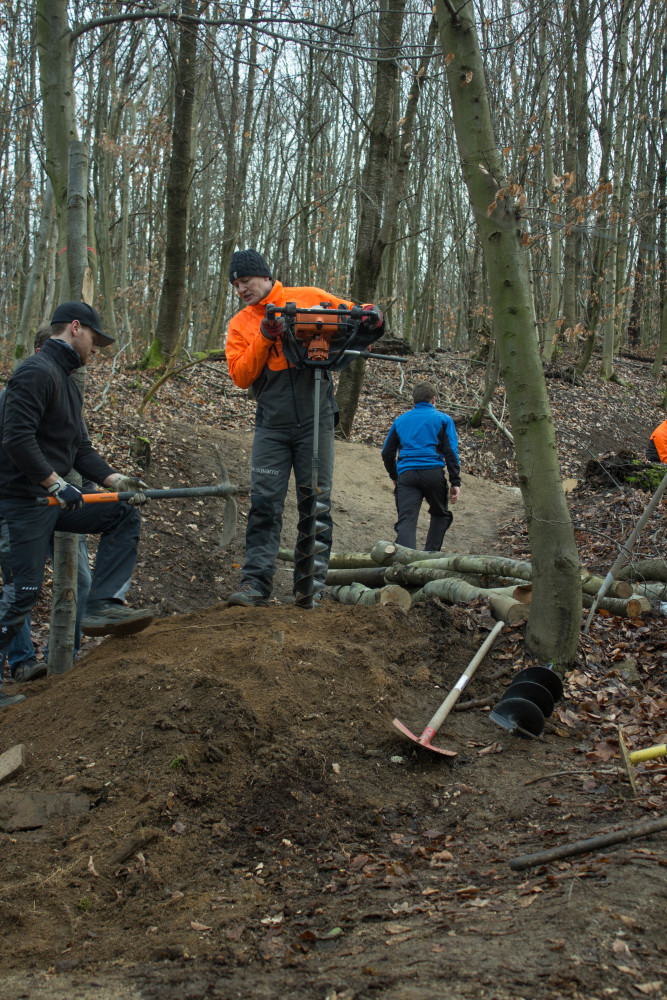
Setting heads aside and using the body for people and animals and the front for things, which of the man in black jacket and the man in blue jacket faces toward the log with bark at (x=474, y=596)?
the man in black jacket

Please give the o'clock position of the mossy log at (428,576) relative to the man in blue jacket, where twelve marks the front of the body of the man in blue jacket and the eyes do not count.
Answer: The mossy log is roughly at 6 o'clock from the man in blue jacket.

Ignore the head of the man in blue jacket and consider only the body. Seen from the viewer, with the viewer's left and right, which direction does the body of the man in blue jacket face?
facing away from the viewer

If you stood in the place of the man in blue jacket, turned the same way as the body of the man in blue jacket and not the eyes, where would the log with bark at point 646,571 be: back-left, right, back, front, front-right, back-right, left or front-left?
back-right

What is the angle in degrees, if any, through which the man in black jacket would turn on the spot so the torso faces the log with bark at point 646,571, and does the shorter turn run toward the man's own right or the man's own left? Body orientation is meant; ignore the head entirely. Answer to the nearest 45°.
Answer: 0° — they already face it

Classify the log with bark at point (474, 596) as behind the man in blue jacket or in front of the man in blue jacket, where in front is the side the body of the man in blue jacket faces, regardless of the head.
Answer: behind

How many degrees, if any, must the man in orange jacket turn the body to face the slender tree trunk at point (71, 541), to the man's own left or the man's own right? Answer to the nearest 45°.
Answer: approximately 90° to the man's own right

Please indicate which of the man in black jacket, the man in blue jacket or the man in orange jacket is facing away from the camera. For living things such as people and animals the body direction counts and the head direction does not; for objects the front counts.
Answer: the man in blue jacket

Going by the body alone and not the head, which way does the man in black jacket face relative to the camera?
to the viewer's right

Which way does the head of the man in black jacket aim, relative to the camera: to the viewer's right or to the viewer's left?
to the viewer's right

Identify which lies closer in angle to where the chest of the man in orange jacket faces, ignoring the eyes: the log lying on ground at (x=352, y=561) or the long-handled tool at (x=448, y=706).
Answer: the long-handled tool
